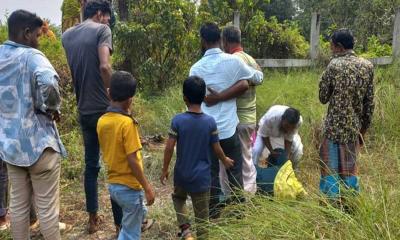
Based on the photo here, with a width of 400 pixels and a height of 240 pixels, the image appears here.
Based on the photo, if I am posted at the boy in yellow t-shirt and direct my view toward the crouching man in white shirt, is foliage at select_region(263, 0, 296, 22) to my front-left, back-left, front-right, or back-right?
front-left

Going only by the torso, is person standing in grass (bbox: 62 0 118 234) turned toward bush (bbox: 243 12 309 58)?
yes

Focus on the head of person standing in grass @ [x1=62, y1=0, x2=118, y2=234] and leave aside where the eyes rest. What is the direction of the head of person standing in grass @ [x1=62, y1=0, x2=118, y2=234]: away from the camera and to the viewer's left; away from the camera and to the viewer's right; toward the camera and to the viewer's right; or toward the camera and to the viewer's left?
away from the camera and to the viewer's right

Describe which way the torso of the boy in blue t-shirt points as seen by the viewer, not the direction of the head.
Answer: away from the camera

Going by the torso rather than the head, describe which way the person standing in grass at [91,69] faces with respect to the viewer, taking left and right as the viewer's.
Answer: facing away from the viewer and to the right of the viewer

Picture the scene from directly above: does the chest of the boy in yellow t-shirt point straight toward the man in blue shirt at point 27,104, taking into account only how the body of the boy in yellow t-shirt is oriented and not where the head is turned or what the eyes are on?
no

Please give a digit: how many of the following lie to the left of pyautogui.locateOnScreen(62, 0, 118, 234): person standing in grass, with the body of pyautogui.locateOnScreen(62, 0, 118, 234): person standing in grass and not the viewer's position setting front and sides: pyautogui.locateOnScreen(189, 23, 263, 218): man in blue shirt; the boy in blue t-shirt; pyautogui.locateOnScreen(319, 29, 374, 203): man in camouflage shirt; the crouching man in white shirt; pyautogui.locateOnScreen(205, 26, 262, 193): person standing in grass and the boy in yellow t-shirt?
0

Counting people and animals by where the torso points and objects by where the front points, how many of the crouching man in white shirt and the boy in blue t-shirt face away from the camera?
1

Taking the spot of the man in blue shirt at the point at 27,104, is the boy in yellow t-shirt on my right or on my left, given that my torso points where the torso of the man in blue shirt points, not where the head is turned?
on my right

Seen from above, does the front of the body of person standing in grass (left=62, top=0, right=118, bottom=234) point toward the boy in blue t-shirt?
no

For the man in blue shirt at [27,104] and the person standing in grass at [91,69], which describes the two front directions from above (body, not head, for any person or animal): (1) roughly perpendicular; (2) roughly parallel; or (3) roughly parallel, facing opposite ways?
roughly parallel

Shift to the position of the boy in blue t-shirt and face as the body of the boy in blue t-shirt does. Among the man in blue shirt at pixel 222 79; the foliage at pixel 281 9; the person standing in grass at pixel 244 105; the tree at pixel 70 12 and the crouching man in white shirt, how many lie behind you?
0

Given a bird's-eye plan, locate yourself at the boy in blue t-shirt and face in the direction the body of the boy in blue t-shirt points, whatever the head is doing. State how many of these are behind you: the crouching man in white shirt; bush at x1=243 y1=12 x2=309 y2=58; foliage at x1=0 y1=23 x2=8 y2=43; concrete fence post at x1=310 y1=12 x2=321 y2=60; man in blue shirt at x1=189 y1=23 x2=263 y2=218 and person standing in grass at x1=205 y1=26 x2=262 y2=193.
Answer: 0

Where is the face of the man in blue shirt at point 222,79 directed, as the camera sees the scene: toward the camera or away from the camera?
away from the camera

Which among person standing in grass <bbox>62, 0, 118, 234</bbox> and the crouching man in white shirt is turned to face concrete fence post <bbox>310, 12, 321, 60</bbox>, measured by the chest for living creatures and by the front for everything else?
the person standing in grass

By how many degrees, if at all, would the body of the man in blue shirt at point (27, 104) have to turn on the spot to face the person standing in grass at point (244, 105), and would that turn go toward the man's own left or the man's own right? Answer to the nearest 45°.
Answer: approximately 45° to the man's own right

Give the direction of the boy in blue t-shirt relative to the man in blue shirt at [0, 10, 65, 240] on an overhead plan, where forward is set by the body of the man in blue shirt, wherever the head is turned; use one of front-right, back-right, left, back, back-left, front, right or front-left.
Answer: front-right

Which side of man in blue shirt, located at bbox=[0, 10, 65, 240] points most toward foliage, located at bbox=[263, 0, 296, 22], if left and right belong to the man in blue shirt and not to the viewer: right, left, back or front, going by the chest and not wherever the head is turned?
front
